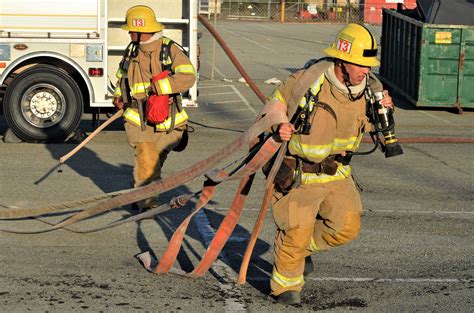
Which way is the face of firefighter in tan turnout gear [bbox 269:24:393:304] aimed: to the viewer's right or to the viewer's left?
to the viewer's right

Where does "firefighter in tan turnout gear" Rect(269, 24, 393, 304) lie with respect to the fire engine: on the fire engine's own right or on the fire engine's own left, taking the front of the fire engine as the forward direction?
on the fire engine's own left

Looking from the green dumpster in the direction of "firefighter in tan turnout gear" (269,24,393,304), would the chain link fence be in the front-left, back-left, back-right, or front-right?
back-right

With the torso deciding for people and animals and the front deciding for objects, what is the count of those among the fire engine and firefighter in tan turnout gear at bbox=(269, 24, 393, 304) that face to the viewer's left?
1

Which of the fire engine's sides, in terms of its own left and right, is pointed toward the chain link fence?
right

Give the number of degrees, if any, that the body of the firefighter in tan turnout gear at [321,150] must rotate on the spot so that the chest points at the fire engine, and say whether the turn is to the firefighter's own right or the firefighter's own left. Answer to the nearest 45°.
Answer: approximately 180°

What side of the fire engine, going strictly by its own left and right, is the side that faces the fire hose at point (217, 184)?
left

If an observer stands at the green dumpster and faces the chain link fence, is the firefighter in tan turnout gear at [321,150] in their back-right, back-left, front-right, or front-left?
back-left

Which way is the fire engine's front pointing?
to the viewer's left

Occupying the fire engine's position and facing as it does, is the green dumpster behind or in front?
behind
